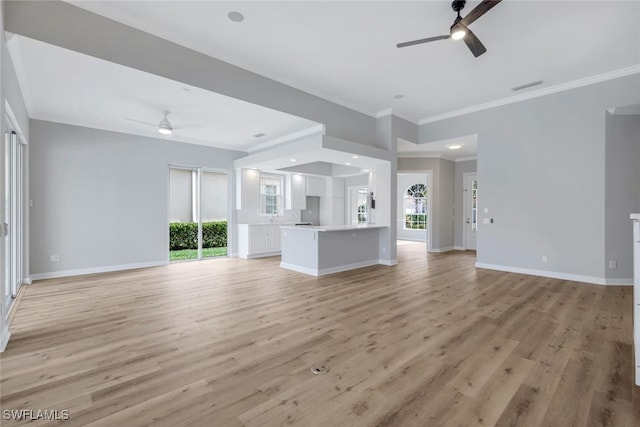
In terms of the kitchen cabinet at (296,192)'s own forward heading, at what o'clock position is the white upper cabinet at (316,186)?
The white upper cabinet is roughly at 9 o'clock from the kitchen cabinet.

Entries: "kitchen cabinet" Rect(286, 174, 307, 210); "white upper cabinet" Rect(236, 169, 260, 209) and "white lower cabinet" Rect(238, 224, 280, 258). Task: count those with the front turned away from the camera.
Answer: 0

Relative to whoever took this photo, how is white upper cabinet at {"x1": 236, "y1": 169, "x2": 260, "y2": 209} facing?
facing the viewer and to the right of the viewer

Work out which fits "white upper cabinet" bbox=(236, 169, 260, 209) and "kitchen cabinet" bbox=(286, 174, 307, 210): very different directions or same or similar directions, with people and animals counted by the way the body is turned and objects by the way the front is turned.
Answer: same or similar directions

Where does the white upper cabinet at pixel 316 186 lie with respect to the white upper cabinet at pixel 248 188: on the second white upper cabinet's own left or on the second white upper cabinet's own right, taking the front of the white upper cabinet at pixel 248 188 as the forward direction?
on the second white upper cabinet's own left

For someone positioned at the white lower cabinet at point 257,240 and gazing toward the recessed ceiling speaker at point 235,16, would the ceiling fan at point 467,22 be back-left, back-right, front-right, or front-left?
front-left

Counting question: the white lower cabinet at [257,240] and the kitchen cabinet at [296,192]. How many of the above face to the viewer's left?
0

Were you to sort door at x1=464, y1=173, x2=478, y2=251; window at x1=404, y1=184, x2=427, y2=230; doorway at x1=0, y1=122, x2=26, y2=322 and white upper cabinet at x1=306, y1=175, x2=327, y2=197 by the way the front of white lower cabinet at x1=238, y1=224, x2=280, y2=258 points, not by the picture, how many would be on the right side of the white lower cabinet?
1

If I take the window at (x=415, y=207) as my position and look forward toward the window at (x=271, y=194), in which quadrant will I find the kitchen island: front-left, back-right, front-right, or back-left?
front-left

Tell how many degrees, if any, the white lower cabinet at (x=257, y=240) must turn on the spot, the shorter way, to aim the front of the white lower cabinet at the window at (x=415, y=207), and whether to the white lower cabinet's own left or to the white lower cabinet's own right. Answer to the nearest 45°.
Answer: approximately 45° to the white lower cabinet's own left

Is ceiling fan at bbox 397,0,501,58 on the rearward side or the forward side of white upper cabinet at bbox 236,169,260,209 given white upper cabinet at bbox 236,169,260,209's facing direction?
on the forward side

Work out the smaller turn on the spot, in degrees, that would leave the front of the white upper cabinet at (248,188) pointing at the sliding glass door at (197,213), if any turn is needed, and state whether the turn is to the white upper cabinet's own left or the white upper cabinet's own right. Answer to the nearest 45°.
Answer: approximately 135° to the white upper cabinet's own right

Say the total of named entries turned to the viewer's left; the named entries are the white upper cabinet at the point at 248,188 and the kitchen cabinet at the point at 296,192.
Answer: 0

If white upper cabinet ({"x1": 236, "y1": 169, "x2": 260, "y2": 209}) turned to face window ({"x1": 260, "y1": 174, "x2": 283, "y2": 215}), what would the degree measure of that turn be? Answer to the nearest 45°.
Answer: approximately 90° to its left

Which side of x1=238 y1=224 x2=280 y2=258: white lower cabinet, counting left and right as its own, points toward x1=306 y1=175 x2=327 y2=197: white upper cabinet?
left

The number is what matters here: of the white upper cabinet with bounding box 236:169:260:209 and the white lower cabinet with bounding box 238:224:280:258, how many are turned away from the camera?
0

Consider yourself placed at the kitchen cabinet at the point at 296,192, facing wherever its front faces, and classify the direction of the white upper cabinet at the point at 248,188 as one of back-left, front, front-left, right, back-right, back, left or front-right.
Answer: right

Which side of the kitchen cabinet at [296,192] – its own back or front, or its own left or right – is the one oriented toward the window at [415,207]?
left

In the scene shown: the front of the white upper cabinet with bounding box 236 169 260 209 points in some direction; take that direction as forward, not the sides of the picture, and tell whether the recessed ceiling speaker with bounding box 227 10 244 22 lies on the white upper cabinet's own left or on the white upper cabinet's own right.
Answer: on the white upper cabinet's own right
